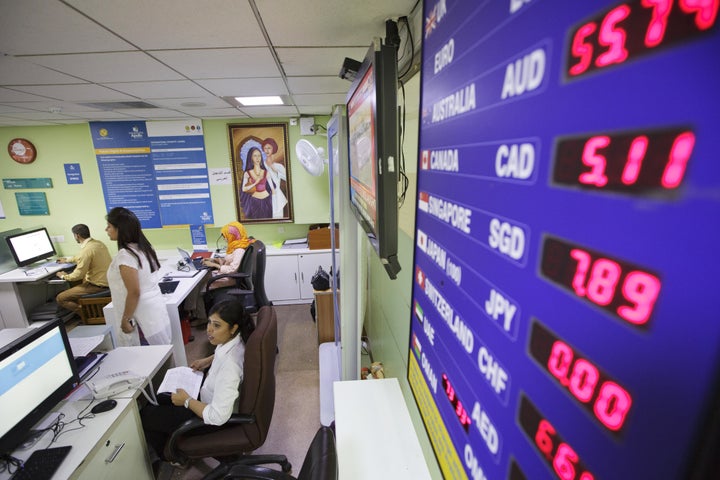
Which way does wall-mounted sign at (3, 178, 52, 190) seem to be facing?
toward the camera

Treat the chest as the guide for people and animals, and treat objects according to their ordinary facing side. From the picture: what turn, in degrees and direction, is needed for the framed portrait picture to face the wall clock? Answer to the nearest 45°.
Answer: approximately 90° to its right

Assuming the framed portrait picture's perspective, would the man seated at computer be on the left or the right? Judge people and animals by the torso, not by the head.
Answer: on its right

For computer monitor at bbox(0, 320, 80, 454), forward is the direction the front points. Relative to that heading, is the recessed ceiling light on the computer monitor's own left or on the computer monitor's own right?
on the computer monitor's own left

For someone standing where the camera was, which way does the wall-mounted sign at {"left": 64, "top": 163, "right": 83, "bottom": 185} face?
facing the viewer

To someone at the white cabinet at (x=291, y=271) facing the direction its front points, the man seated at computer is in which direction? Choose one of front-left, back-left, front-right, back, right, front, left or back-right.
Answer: right

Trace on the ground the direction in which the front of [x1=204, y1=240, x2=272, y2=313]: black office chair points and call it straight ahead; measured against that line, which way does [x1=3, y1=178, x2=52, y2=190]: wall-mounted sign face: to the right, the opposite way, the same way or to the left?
to the left

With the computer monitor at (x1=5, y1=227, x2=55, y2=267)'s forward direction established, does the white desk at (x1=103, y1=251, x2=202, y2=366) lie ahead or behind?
ahead

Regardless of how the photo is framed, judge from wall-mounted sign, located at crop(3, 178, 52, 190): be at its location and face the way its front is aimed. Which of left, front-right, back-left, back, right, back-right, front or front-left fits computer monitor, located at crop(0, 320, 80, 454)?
front

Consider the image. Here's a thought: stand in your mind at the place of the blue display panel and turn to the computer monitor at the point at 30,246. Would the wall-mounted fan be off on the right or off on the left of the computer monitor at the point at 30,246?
right

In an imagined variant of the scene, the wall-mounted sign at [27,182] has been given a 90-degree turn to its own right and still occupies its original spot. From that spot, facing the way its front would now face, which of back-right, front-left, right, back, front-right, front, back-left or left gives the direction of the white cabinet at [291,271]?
back-left

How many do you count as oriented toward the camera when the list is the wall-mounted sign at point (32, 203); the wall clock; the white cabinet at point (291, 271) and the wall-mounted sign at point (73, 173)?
4

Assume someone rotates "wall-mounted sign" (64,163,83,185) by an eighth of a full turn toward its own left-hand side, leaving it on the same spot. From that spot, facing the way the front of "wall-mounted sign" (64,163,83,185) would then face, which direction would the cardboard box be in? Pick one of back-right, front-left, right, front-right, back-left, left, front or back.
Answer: front

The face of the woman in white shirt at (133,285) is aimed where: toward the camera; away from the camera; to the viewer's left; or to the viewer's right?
to the viewer's left

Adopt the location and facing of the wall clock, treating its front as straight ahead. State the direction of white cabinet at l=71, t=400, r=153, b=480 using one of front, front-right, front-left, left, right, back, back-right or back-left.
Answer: front

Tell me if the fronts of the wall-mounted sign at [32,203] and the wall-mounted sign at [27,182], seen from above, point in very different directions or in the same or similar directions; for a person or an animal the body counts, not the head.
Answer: same or similar directions

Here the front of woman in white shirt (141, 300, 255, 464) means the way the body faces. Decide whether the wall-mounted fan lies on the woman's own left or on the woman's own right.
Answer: on the woman's own right
